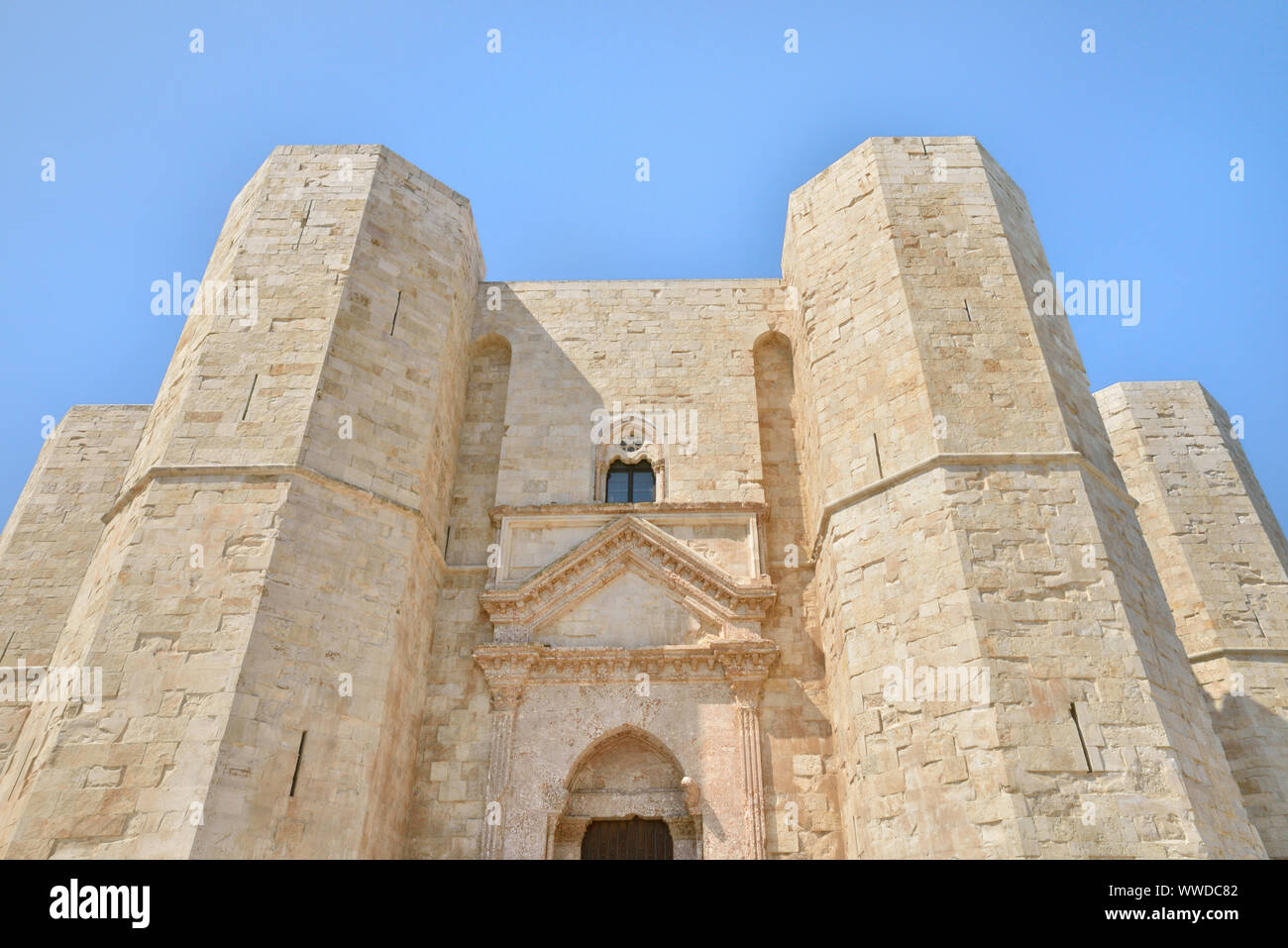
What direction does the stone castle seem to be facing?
toward the camera
